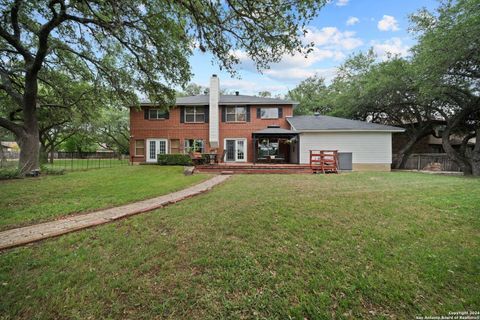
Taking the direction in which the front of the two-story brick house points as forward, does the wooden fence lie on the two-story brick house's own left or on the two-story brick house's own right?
on the two-story brick house's own right

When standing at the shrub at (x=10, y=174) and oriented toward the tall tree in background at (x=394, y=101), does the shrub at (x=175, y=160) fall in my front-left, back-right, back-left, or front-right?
front-left

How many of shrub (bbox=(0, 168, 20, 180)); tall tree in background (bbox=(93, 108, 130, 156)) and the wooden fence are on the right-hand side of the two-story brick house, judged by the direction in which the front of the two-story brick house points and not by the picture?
1

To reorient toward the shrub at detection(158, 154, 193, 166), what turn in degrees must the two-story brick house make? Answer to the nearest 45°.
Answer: approximately 135° to its left

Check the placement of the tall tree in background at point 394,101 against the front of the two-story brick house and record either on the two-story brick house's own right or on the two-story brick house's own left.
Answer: on the two-story brick house's own right

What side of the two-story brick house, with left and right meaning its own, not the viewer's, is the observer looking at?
back
